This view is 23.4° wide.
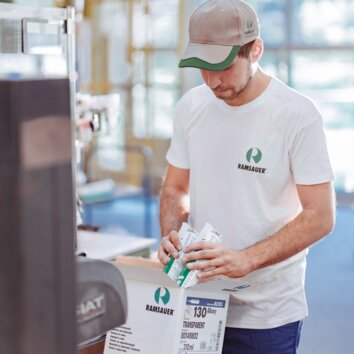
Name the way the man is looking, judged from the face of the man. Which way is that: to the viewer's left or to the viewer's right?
to the viewer's left

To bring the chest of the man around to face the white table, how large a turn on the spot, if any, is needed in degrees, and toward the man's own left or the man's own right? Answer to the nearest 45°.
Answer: approximately 90° to the man's own right

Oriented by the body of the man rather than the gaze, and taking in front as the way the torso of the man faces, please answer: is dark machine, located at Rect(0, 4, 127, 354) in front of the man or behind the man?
in front

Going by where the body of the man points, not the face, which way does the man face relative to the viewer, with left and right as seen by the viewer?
facing the viewer and to the left of the viewer
